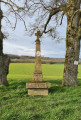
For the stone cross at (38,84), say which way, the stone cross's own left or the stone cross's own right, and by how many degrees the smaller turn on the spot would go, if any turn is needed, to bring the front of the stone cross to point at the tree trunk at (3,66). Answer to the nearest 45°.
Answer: approximately 135° to the stone cross's own right

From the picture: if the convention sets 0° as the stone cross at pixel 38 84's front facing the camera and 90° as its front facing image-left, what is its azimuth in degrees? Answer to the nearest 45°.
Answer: approximately 0°
